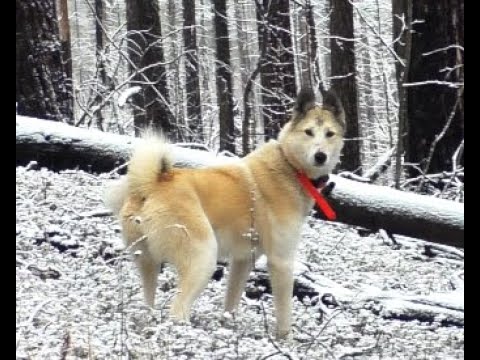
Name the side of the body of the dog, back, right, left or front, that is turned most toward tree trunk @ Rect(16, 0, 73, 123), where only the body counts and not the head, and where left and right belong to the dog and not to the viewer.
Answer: left

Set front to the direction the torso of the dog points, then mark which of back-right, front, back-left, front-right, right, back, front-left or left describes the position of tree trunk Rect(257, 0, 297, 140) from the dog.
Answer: front-left

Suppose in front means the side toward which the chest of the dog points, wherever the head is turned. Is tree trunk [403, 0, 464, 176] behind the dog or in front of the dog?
in front

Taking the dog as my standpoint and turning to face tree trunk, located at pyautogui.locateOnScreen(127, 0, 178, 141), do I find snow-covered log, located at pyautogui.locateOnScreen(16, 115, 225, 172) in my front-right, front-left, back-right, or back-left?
front-left

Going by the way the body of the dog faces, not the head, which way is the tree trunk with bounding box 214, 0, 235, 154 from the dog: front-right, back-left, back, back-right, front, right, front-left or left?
front-left

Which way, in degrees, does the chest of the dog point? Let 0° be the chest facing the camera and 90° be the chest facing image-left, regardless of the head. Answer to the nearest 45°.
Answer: approximately 225°

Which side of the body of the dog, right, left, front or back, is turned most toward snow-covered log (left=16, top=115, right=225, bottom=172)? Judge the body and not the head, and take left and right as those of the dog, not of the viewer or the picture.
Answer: left
